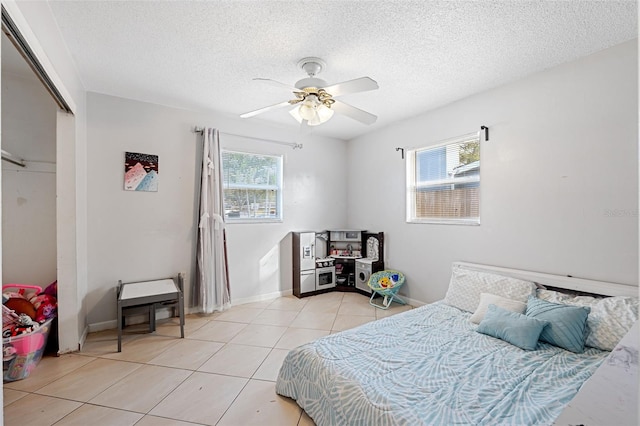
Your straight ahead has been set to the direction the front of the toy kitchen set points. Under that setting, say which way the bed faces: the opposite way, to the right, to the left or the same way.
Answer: to the right

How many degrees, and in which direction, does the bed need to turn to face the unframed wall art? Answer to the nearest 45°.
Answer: approximately 45° to its right

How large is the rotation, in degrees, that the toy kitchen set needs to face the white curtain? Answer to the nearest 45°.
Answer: approximately 45° to its right

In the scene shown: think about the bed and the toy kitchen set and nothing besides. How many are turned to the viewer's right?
0

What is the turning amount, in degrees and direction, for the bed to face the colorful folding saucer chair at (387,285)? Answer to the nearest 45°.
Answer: approximately 90° to its right

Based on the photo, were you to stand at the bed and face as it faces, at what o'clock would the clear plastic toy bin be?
The clear plastic toy bin is roughly at 1 o'clock from the bed.

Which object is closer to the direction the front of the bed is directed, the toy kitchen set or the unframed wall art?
the unframed wall art

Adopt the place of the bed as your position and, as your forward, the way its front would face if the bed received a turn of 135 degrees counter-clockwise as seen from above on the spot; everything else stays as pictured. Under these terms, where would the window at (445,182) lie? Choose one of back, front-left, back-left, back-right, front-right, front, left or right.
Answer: left

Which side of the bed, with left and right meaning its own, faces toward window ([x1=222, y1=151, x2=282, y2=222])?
right

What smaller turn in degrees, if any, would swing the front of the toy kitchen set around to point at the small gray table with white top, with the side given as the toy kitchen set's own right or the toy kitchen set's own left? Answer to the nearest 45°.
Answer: approximately 45° to the toy kitchen set's own right

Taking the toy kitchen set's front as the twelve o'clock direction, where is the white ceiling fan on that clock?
The white ceiling fan is roughly at 12 o'clock from the toy kitchen set.

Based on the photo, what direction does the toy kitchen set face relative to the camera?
toward the camera

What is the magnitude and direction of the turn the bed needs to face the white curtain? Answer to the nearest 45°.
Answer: approximately 45° to its right

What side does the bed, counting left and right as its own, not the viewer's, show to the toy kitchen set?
right

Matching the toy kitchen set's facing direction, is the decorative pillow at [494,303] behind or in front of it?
in front
